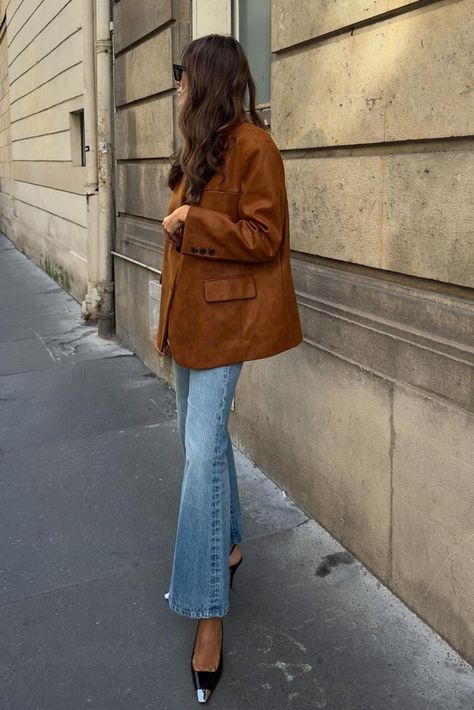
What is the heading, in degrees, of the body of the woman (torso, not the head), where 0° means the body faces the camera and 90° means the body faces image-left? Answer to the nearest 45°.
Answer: approximately 45°

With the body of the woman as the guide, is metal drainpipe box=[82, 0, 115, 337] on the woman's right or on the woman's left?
on the woman's right

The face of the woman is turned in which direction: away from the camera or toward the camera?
away from the camera
